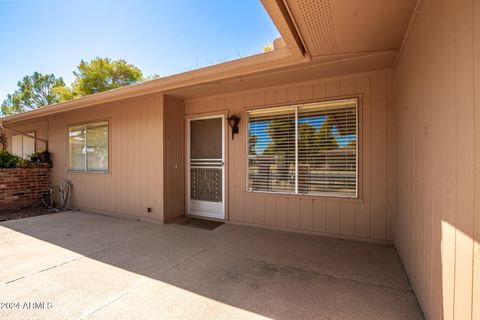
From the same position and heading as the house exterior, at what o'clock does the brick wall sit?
The brick wall is roughly at 2 o'clock from the house exterior.

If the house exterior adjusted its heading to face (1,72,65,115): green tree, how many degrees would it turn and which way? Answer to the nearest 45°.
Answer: approximately 90° to its right

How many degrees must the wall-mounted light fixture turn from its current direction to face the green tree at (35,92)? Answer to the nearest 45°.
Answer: approximately 90° to its right

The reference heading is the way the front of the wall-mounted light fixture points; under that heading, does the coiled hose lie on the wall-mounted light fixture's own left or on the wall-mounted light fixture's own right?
on the wall-mounted light fixture's own right

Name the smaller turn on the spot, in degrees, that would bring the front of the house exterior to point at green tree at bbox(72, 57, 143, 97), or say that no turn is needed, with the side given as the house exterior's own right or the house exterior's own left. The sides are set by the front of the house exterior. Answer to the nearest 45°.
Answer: approximately 90° to the house exterior's own right

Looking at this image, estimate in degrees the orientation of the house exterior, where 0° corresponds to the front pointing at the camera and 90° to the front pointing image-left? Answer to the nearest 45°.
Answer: approximately 45°

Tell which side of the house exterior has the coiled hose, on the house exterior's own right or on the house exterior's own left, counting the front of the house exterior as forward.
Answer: on the house exterior's own right

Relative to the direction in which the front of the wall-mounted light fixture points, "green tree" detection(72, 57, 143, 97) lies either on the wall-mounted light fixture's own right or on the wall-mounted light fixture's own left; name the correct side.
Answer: on the wall-mounted light fixture's own right

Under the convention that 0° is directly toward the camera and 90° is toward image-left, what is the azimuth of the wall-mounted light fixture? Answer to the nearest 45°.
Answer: approximately 45°
